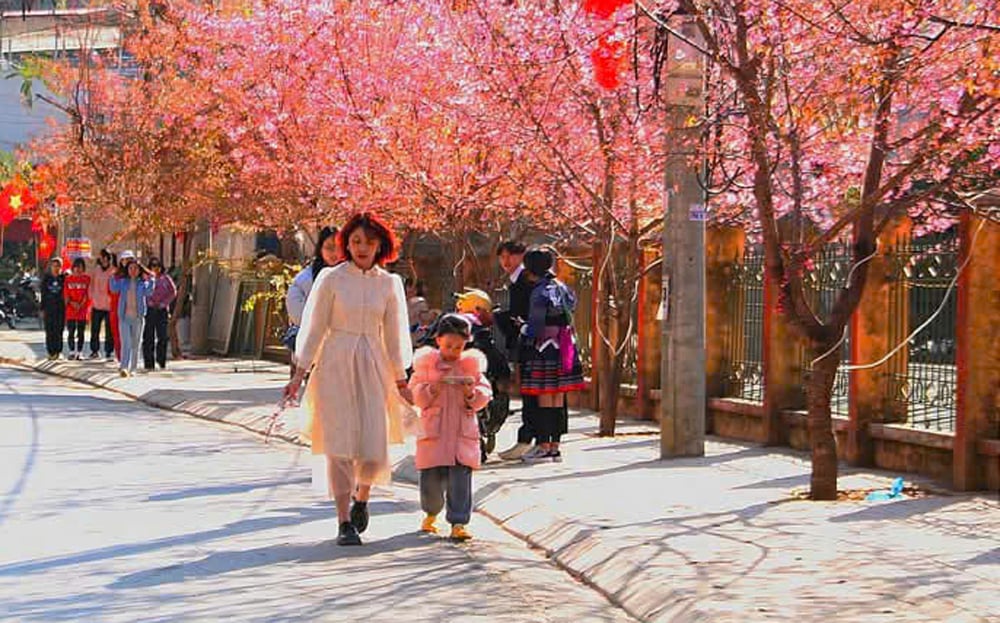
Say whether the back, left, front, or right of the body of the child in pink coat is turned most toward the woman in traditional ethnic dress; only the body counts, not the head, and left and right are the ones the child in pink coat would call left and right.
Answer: back

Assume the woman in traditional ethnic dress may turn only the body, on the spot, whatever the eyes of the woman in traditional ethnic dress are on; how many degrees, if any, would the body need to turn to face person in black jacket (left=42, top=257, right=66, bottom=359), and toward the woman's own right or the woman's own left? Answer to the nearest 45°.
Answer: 0° — they already face them

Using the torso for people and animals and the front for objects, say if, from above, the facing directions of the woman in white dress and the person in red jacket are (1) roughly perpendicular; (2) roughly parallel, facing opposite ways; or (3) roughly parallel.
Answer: roughly parallel

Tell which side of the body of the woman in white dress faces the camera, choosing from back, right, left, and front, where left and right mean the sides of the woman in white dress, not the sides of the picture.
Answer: front

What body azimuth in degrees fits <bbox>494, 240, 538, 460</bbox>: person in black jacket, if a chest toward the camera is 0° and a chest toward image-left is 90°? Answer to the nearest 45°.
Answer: approximately 45°

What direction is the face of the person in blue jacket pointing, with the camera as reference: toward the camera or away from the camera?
toward the camera

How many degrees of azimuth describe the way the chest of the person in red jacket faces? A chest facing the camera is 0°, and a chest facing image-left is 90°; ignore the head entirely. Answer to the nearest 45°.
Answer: approximately 0°

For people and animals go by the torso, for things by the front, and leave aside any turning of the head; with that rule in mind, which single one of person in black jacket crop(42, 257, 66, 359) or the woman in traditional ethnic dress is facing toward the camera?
the person in black jacket

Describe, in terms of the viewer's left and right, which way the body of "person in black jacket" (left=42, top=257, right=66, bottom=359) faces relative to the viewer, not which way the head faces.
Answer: facing the viewer

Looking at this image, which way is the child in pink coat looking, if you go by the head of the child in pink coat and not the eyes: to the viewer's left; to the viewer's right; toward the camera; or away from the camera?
toward the camera

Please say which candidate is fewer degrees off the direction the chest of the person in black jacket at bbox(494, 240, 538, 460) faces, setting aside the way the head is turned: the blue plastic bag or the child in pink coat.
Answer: the child in pink coat

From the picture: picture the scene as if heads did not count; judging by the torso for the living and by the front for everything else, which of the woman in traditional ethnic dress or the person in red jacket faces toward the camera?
the person in red jacket
